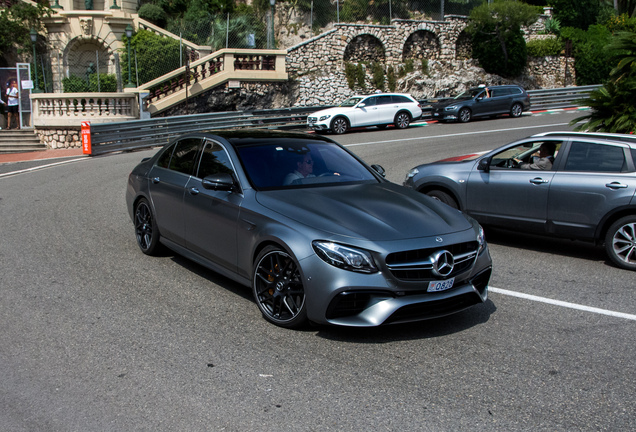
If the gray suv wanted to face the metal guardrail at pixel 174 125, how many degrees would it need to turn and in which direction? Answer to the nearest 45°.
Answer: approximately 45° to its right

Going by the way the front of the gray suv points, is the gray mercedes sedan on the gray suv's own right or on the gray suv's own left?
on the gray suv's own left

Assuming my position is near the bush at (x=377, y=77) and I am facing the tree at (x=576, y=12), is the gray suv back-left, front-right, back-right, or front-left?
back-right

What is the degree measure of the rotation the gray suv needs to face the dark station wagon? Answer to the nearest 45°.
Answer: approximately 90° to its right

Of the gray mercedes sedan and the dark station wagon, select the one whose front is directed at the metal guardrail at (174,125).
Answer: the dark station wagon

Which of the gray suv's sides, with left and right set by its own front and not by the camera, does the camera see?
left

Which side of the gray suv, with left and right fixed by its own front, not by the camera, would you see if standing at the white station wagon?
right

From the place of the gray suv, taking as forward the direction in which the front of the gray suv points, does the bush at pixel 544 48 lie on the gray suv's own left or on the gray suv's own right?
on the gray suv's own right

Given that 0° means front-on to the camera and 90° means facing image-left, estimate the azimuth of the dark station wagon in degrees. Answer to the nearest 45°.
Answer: approximately 45°
